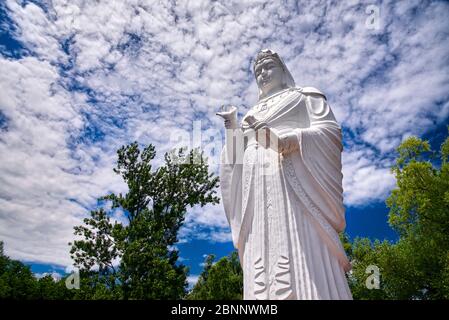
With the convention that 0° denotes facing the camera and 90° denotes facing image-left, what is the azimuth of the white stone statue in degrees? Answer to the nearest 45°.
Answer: approximately 45°

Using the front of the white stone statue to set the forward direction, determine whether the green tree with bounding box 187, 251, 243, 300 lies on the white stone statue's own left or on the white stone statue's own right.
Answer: on the white stone statue's own right

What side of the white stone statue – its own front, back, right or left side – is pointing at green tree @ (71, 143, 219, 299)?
right

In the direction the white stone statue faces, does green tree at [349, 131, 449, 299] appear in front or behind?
behind
